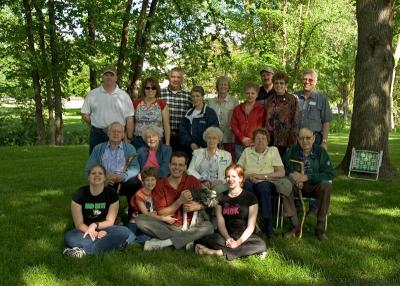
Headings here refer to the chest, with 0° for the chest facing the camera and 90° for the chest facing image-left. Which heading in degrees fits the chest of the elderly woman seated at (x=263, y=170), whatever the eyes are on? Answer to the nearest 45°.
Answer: approximately 0°

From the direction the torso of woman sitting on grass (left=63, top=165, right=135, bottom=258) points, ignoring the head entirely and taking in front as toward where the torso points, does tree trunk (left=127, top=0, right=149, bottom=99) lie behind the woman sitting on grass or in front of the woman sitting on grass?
behind

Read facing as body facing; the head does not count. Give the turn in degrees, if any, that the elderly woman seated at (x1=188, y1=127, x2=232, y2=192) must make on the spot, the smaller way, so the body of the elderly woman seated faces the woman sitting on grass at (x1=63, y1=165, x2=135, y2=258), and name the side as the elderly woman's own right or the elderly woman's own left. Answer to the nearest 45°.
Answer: approximately 45° to the elderly woman's own right

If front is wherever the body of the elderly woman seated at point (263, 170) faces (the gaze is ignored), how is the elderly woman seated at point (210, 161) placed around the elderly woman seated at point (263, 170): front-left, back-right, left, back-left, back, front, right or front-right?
right

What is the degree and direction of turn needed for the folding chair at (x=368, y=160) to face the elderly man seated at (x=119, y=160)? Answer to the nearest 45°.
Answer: approximately 45° to its right

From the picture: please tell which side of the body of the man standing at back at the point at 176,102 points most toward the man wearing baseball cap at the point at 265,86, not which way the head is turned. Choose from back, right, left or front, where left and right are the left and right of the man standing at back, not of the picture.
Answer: left

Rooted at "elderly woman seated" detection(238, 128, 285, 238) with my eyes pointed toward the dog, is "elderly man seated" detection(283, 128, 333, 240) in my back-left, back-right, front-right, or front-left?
back-left
